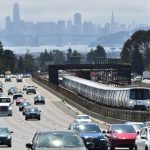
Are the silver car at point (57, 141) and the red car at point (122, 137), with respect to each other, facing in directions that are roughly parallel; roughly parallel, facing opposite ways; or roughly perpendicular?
roughly parallel
